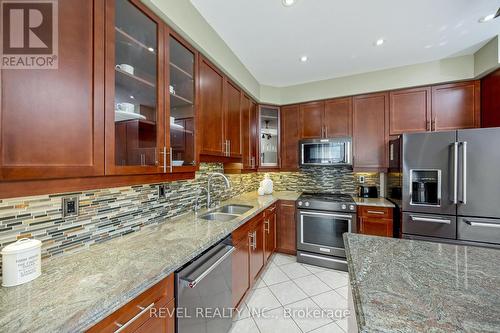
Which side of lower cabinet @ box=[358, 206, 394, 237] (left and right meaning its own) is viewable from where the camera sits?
front

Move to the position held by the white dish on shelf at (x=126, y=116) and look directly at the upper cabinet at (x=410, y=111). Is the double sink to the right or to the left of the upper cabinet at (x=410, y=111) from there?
left

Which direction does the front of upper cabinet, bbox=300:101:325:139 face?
toward the camera

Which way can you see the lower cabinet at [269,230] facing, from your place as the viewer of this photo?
facing to the right of the viewer

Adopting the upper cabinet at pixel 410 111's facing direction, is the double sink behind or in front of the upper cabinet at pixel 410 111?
in front

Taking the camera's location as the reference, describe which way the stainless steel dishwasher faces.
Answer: facing the viewer and to the right of the viewer

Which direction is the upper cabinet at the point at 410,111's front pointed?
toward the camera

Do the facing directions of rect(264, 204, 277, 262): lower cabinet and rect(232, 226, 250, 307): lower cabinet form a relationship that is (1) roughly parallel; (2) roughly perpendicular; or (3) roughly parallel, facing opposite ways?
roughly parallel

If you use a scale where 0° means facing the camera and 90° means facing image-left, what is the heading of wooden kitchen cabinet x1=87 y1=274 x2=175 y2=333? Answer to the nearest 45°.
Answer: approximately 315°

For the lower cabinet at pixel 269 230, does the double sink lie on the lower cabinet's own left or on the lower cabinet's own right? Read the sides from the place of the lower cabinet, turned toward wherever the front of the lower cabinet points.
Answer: on the lower cabinet's own right

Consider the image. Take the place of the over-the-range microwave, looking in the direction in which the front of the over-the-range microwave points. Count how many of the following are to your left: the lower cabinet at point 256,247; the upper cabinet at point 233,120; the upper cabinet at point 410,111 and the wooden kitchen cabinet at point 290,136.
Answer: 1

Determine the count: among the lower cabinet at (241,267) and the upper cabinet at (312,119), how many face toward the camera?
1

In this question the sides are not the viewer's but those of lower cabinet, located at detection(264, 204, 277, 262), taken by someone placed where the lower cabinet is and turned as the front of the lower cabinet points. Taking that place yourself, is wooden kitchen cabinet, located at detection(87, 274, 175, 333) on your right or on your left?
on your right

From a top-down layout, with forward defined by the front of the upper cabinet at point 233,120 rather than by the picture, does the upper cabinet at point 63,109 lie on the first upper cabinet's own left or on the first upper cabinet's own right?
on the first upper cabinet's own right

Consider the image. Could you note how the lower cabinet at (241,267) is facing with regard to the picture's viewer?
facing to the right of the viewer
